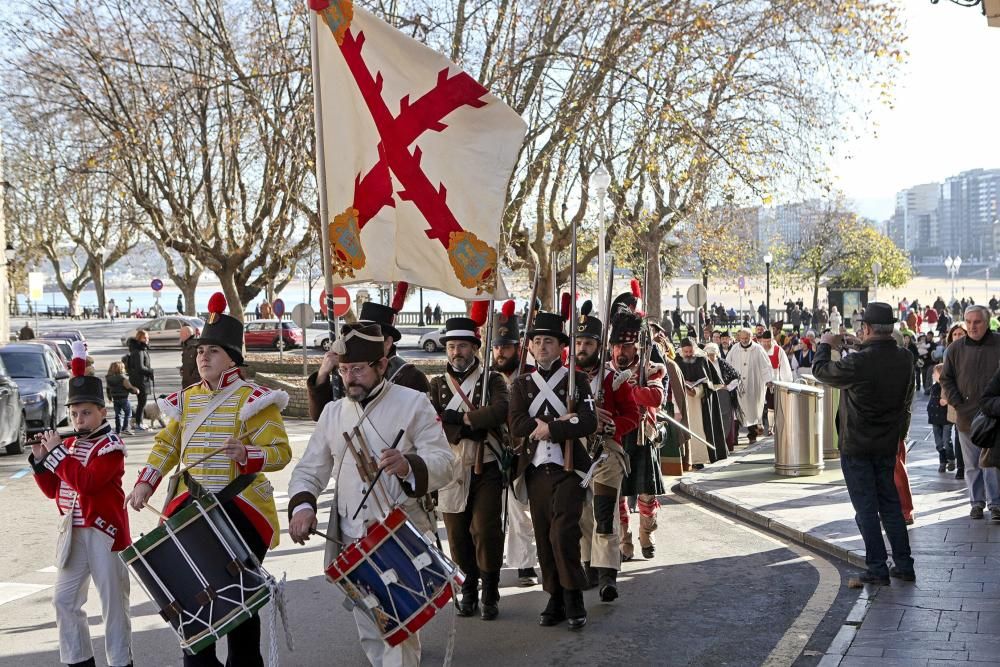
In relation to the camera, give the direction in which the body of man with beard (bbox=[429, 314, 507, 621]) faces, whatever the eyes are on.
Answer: toward the camera

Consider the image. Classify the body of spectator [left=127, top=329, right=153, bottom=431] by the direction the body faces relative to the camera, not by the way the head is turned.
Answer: to the viewer's right

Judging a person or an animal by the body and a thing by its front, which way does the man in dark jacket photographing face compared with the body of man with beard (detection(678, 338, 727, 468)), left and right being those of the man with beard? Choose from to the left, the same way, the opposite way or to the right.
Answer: to the right

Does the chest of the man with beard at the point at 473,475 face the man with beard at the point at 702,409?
no

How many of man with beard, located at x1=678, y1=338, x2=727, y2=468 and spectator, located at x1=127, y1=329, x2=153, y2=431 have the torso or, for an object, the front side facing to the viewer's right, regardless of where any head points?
1

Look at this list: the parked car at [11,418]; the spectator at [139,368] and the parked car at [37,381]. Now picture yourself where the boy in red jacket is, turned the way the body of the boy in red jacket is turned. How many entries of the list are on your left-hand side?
0

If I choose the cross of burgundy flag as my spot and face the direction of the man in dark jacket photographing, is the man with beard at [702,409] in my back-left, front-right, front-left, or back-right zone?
front-left

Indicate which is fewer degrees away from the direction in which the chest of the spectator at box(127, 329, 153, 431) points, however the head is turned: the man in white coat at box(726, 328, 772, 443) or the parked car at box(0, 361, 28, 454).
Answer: the man in white coat

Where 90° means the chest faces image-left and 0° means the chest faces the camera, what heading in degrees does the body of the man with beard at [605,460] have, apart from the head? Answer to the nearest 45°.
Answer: approximately 45°

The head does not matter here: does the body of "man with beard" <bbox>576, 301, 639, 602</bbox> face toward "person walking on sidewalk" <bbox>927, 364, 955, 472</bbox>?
no

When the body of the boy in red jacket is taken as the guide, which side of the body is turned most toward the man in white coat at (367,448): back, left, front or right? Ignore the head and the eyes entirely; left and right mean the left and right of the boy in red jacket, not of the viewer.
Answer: left

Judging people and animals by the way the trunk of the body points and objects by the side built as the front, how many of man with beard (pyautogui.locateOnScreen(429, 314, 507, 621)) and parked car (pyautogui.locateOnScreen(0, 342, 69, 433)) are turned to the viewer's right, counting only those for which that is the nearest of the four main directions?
0

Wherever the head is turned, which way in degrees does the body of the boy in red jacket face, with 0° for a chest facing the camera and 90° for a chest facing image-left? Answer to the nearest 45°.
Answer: approximately 45°

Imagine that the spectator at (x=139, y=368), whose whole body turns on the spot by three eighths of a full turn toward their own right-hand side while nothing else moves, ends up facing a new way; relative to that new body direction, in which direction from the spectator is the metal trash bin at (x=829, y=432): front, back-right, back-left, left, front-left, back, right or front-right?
left

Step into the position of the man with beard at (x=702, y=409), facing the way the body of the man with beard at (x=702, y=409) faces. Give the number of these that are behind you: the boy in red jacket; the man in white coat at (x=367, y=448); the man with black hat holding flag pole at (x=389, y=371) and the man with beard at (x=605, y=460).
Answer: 0
